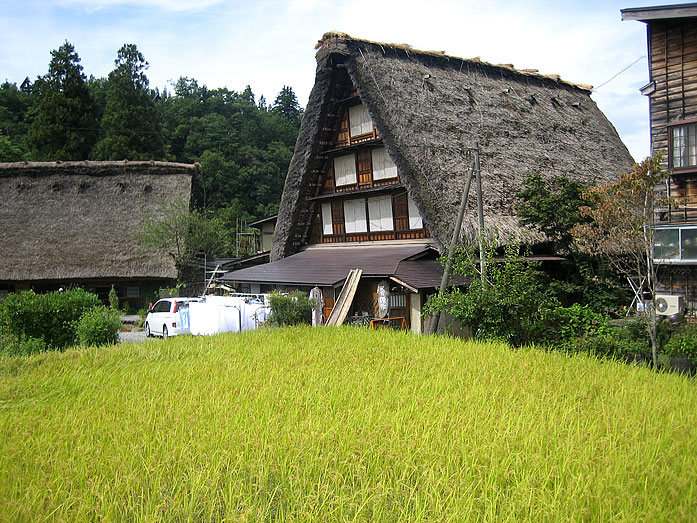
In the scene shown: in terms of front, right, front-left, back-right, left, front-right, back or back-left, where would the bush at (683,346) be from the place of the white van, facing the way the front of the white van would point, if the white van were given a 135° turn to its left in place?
front-left

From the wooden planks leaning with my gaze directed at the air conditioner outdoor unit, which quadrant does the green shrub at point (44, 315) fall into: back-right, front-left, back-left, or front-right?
back-right

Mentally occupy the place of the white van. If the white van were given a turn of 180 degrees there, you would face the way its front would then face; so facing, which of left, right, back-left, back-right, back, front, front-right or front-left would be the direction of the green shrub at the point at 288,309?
front

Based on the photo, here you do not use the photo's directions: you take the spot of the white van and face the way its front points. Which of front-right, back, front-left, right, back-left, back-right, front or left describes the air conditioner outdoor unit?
back

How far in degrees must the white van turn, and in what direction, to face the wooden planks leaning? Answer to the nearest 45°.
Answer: approximately 180°
